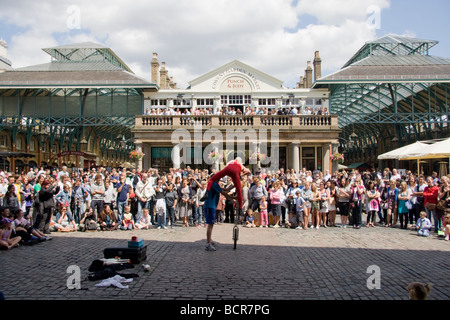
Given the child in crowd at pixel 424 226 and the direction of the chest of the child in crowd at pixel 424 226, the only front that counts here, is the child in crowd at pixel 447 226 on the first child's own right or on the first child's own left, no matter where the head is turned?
on the first child's own left

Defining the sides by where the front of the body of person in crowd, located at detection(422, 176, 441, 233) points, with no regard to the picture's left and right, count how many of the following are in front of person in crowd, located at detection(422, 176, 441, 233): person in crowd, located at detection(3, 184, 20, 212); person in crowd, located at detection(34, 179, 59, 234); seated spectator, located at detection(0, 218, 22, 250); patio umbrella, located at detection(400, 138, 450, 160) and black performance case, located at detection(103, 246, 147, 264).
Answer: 4

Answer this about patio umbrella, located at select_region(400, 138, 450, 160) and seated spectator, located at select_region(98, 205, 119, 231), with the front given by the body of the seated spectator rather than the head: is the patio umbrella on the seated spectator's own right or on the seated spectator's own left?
on the seated spectator's own left

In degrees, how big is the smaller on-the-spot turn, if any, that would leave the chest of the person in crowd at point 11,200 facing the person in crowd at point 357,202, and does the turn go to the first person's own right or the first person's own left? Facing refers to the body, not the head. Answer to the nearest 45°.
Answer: approximately 45° to the first person's own left

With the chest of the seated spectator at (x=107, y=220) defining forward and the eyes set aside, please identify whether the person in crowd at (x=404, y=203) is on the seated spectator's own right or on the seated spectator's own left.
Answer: on the seated spectator's own left

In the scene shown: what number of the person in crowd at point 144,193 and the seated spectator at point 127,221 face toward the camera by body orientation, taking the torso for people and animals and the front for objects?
2

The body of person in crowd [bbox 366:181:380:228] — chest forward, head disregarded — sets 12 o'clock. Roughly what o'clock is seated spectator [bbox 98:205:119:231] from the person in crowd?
The seated spectator is roughly at 2 o'clock from the person in crowd.

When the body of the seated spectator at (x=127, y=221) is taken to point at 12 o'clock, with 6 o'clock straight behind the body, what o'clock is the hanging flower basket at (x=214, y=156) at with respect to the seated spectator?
The hanging flower basket is roughly at 7 o'clock from the seated spectator.

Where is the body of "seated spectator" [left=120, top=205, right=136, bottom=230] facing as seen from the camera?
toward the camera

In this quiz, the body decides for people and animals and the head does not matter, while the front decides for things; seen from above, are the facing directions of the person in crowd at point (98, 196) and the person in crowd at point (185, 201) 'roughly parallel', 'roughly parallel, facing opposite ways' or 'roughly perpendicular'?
roughly parallel

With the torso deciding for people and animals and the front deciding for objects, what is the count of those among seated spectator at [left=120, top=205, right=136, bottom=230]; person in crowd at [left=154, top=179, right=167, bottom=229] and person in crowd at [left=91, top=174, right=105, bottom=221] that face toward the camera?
3

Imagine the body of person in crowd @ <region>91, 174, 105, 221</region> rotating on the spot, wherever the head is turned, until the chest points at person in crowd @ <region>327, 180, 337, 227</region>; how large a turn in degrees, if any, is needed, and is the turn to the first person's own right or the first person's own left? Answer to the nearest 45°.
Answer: approximately 90° to the first person's own left

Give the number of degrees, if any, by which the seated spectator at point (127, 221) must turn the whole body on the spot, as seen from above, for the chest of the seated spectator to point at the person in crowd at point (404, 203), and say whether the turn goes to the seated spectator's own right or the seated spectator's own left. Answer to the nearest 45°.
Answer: approximately 90° to the seated spectator's own left

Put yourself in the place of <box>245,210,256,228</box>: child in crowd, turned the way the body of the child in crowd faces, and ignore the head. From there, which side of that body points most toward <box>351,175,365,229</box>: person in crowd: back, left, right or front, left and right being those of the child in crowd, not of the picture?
left

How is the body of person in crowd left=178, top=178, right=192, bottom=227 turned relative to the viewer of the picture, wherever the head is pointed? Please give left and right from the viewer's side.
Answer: facing the viewer

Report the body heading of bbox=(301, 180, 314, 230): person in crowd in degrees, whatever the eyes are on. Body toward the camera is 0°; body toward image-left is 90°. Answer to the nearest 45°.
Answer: approximately 0°

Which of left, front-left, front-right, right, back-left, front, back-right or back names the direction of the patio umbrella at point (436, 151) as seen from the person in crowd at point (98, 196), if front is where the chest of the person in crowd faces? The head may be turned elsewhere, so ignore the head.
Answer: left

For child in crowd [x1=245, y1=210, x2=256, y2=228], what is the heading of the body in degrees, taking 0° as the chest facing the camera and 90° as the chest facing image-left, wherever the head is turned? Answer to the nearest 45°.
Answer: approximately 0°

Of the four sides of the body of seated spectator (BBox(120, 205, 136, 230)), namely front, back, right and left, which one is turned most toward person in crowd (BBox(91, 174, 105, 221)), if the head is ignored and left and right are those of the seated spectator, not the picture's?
right
